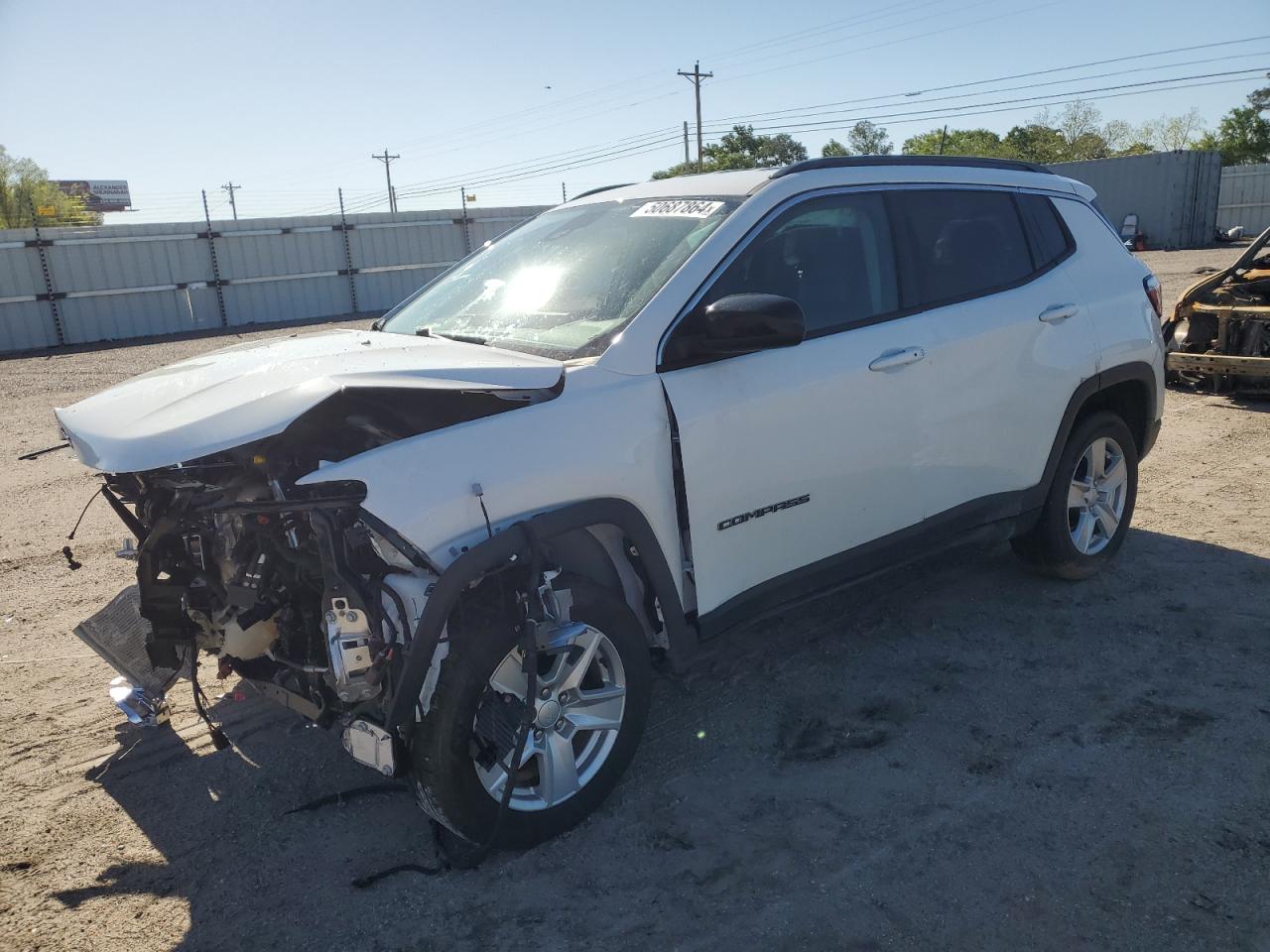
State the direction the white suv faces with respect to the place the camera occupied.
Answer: facing the viewer and to the left of the viewer

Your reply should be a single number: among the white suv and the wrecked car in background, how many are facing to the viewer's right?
0

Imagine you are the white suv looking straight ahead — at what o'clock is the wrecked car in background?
The wrecked car in background is roughly at 6 o'clock from the white suv.

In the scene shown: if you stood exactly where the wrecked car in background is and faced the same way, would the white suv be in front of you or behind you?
in front
